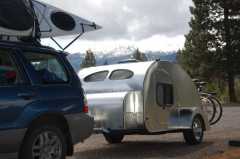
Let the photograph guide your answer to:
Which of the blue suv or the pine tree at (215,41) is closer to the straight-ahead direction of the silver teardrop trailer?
the blue suv

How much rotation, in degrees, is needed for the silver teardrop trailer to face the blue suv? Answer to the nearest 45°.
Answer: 0° — it already faces it

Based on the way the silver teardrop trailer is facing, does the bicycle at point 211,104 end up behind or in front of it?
behind
